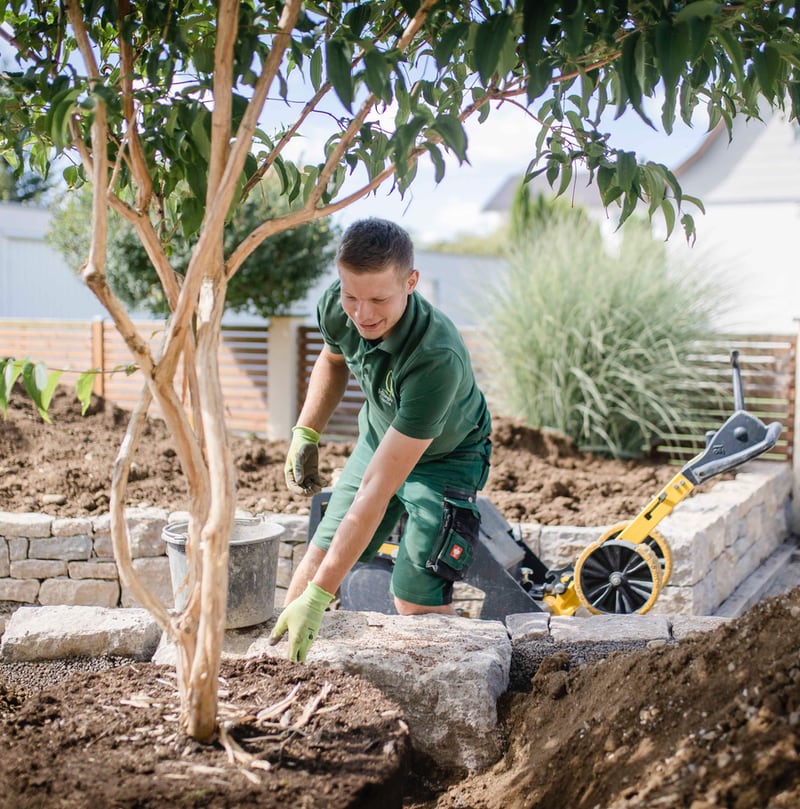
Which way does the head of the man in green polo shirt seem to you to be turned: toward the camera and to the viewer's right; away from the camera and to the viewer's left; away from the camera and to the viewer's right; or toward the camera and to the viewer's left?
toward the camera and to the viewer's left

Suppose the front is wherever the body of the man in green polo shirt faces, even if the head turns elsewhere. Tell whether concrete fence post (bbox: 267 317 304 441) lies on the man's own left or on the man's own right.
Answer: on the man's own right

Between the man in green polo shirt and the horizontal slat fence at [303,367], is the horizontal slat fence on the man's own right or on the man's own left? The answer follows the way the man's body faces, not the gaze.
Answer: on the man's own right

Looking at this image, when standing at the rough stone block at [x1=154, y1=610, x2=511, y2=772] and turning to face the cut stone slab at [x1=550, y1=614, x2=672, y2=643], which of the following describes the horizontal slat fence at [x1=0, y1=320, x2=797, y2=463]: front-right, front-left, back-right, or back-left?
front-left

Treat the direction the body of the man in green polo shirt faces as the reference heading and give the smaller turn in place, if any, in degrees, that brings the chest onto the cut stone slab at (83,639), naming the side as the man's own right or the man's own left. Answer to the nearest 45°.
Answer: approximately 45° to the man's own right

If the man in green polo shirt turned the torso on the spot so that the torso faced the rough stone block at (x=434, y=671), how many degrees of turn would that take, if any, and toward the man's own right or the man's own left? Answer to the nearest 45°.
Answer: approximately 45° to the man's own left

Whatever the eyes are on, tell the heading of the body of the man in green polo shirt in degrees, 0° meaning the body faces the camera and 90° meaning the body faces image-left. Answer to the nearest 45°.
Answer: approximately 45°
